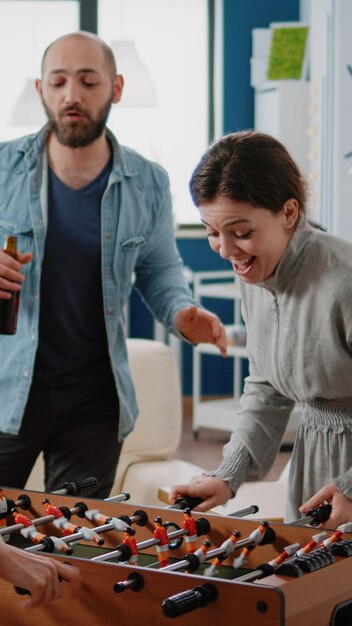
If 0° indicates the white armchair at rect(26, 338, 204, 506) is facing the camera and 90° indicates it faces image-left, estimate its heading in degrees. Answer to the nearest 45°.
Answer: approximately 315°

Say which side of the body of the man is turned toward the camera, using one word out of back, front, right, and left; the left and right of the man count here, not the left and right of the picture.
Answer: front

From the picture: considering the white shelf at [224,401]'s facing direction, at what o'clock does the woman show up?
The woman is roughly at 12 o'clock from the white shelf.

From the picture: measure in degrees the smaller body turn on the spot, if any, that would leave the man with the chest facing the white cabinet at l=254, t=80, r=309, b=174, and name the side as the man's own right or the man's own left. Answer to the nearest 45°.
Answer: approximately 180°

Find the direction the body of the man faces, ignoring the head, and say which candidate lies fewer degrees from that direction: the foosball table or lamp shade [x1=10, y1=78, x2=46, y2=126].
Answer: the foosball table

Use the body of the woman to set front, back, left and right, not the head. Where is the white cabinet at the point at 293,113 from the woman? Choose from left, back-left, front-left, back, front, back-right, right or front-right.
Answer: back-right

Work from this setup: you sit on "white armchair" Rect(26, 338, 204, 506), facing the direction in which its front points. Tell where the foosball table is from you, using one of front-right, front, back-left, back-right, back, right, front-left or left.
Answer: front-right

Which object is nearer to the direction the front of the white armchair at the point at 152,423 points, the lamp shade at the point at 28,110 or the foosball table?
the foosball table

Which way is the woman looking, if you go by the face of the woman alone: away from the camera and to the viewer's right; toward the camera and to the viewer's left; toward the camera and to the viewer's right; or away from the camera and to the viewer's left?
toward the camera and to the viewer's left

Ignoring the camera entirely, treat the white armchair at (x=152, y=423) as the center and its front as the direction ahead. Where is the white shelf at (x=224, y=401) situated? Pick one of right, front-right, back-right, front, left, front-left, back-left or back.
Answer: back-left

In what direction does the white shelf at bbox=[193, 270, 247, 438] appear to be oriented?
toward the camera

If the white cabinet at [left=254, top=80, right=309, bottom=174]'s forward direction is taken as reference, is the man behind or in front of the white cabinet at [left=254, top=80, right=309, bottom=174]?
in front

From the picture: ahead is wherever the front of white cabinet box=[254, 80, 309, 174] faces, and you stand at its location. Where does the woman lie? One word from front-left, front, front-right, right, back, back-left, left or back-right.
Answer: front-left

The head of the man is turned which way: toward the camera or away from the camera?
toward the camera
